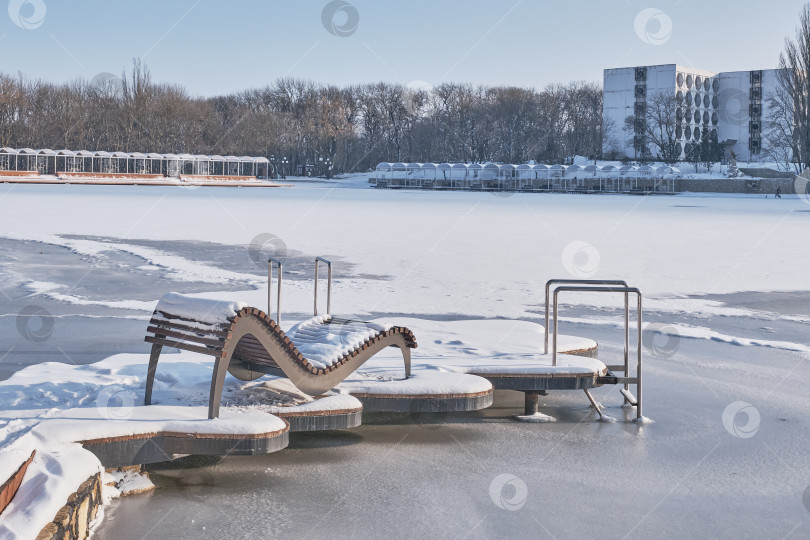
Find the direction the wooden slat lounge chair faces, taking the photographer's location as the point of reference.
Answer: facing away from the viewer and to the right of the viewer
